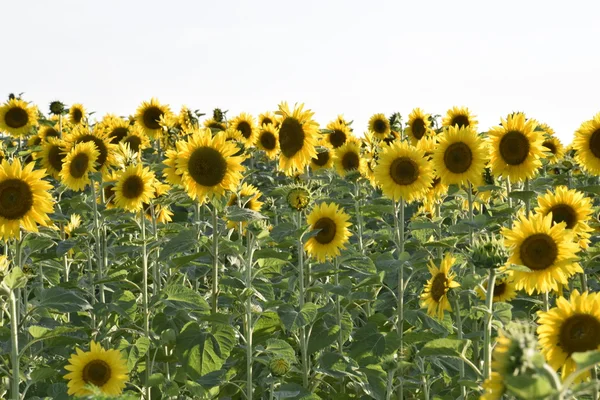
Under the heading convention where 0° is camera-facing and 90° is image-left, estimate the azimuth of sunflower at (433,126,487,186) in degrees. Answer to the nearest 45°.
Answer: approximately 0°

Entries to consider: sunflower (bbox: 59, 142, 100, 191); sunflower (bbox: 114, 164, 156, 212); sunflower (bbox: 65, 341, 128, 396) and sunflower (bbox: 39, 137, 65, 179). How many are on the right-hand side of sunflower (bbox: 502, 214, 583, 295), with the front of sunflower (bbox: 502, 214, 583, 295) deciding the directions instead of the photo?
4

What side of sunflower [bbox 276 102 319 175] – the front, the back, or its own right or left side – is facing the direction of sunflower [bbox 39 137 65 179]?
right

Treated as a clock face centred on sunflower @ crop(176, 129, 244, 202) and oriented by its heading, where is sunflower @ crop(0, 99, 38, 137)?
sunflower @ crop(0, 99, 38, 137) is roughly at 5 o'clock from sunflower @ crop(176, 129, 244, 202).

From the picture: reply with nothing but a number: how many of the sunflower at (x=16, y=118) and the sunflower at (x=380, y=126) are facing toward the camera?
2

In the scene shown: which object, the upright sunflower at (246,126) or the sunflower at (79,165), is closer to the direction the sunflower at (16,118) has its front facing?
the sunflower

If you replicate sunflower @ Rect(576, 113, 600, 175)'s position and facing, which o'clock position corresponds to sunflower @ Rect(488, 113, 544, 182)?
sunflower @ Rect(488, 113, 544, 182) is roughly at 2 o'clock from sunflower @ Rect(576, 113, 600, 175).

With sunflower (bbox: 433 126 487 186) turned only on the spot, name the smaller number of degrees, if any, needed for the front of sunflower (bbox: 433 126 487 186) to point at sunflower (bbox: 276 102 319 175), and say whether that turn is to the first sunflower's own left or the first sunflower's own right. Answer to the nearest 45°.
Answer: approximately 90° to the first sunflower's own right
